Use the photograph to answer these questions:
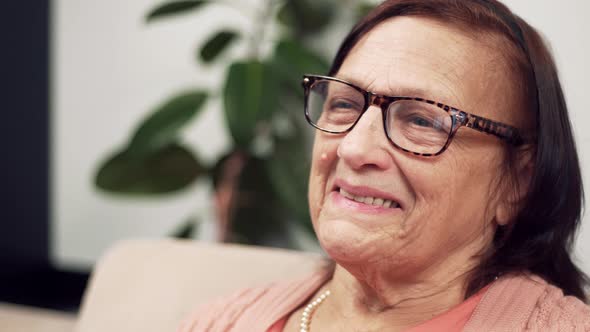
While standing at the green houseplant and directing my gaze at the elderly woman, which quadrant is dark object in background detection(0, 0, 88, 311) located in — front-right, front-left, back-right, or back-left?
back-right

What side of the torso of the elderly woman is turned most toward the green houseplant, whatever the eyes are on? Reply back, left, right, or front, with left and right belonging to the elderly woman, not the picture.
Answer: right

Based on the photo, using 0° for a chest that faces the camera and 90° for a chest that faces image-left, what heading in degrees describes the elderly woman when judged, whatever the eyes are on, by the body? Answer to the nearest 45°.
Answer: approximately 45°

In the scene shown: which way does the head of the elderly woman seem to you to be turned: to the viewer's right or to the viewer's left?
to the viewer's left

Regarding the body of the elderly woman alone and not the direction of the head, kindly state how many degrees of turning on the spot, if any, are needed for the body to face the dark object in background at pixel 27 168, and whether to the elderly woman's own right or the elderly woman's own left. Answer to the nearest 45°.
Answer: approximately 90° to the elderly woman's own right
